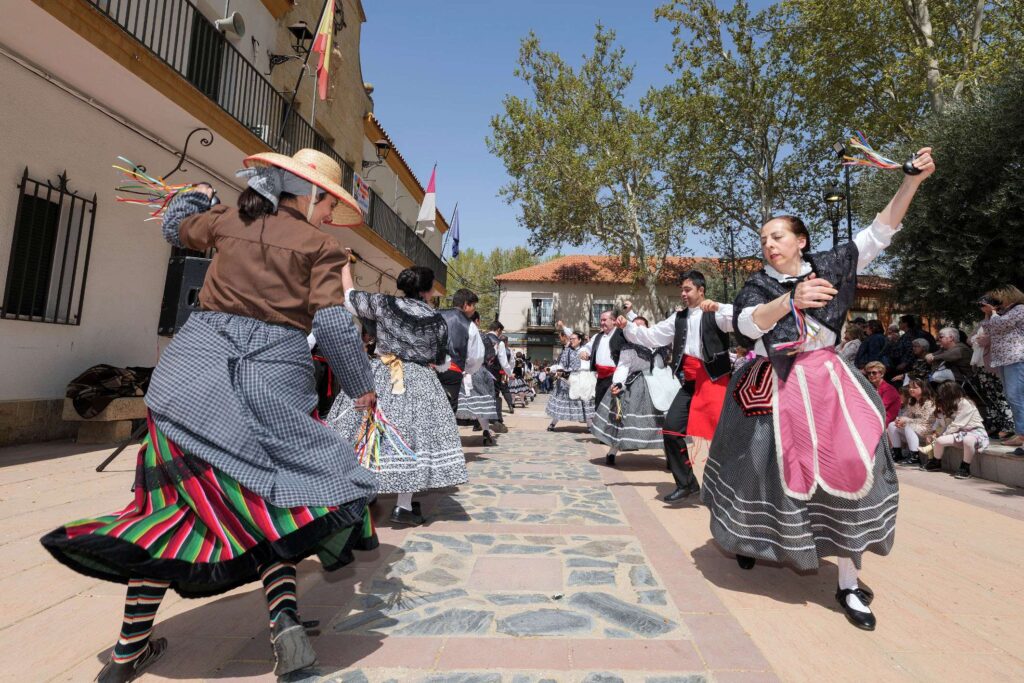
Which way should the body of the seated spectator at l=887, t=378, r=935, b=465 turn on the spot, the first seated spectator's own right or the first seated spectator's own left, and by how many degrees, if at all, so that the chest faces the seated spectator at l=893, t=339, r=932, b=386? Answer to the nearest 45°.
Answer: approximately 135° to the first seated spectator's own right

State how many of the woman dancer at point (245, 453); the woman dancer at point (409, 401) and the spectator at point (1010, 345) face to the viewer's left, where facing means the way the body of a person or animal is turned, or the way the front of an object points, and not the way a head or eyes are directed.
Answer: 1

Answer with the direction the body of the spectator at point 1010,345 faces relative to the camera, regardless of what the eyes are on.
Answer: to the viewer's left

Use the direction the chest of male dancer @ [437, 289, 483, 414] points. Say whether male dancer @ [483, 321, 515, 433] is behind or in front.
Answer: in front

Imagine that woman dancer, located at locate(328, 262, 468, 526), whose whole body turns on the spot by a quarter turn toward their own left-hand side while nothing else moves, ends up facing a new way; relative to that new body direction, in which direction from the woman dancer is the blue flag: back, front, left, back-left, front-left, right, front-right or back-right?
front-right

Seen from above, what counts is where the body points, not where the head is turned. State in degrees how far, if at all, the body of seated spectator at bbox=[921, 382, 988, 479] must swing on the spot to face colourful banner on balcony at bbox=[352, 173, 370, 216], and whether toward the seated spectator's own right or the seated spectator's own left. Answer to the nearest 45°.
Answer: approximately 45° to the seated spectator's own right

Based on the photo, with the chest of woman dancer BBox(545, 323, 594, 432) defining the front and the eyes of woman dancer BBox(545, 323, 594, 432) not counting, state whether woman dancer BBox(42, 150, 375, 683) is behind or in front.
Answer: in front

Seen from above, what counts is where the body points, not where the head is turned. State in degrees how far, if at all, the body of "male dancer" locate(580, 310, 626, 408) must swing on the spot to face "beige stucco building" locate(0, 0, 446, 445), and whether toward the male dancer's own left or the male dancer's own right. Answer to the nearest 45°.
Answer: approximately 45° to the male dancer's own right

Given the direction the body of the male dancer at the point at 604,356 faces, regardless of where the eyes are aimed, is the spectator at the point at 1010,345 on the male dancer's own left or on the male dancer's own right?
on the male dancer's own left

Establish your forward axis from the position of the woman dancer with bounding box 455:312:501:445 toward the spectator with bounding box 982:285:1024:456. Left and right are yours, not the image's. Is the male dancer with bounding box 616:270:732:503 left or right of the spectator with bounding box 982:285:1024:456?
right

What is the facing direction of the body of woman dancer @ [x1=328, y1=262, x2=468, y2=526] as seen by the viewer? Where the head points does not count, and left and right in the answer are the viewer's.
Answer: facing away from the viewer and to the right of the viewer
